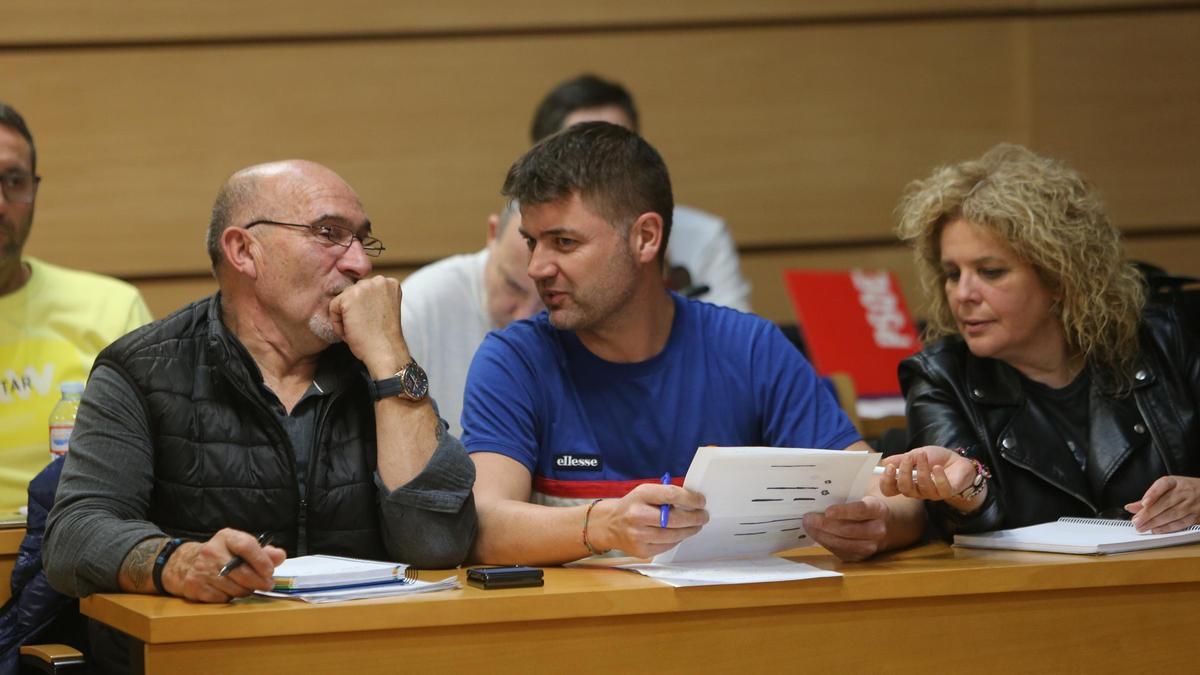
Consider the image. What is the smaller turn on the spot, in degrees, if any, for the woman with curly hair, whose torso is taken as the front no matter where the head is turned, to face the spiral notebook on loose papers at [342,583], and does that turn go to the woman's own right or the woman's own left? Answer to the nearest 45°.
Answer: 0° — they already face it

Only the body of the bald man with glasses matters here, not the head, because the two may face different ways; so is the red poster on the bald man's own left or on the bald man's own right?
on the bald man's own left

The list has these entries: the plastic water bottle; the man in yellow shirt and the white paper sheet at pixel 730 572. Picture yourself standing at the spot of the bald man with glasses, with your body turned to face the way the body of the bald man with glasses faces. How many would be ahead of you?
1

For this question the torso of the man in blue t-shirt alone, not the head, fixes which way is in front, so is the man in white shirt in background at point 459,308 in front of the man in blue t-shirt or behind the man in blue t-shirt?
behind

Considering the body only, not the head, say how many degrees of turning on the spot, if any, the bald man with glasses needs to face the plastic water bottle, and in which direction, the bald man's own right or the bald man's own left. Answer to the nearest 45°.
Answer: approximately 180°

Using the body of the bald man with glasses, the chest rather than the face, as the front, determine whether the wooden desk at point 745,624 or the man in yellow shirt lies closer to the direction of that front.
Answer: the wooden desk

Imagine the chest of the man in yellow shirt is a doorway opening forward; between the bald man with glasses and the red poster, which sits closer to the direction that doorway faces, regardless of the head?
the bald man with glasses

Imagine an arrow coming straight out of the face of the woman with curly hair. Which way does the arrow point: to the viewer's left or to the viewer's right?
to the viewer's left

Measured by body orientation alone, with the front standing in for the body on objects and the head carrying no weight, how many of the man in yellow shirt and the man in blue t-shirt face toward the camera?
2

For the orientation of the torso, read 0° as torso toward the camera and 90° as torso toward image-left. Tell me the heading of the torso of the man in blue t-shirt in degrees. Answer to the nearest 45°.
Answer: approximately 0°

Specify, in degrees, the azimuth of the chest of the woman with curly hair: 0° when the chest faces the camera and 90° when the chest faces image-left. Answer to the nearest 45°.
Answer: approximately 45°

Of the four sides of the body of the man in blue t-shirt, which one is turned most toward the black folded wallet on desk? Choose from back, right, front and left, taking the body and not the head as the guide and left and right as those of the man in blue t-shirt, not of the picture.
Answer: front
